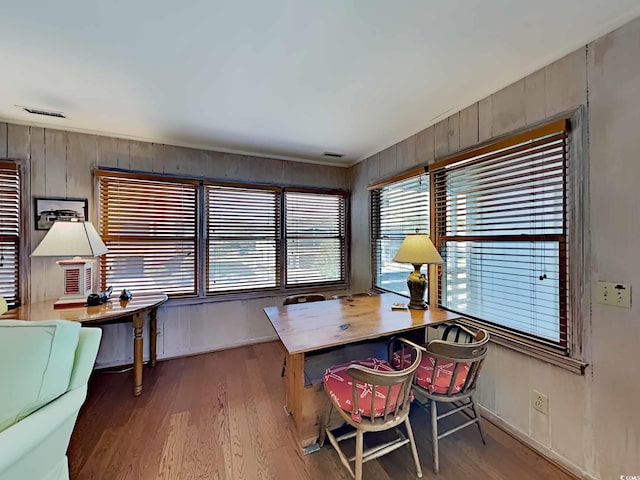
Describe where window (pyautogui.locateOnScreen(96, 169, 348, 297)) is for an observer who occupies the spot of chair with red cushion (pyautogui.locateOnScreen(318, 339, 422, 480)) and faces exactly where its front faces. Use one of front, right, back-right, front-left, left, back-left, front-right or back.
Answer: front

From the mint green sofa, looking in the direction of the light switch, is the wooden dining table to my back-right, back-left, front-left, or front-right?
front-left

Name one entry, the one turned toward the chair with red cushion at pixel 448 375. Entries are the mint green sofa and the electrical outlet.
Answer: the electrical outlet

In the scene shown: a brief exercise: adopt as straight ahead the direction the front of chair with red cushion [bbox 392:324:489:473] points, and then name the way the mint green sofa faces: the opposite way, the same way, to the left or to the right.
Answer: the opposite way

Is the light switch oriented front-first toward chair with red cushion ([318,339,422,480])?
yes

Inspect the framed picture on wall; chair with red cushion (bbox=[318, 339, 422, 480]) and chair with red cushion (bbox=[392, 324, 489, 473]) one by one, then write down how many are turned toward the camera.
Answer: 1

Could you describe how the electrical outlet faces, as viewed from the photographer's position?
facing the viewer and to the left of the viewer

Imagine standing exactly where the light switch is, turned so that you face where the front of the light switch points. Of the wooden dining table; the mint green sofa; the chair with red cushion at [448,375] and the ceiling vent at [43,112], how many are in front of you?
4

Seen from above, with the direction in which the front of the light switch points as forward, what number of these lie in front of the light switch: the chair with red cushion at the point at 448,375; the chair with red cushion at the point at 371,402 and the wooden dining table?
3

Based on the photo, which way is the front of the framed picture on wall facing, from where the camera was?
facing the viewer

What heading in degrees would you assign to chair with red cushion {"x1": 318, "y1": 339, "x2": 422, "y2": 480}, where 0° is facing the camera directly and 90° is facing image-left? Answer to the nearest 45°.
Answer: approximately 135°

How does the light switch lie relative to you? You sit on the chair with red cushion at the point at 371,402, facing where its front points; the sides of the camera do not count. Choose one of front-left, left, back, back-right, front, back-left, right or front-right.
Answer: back-right
